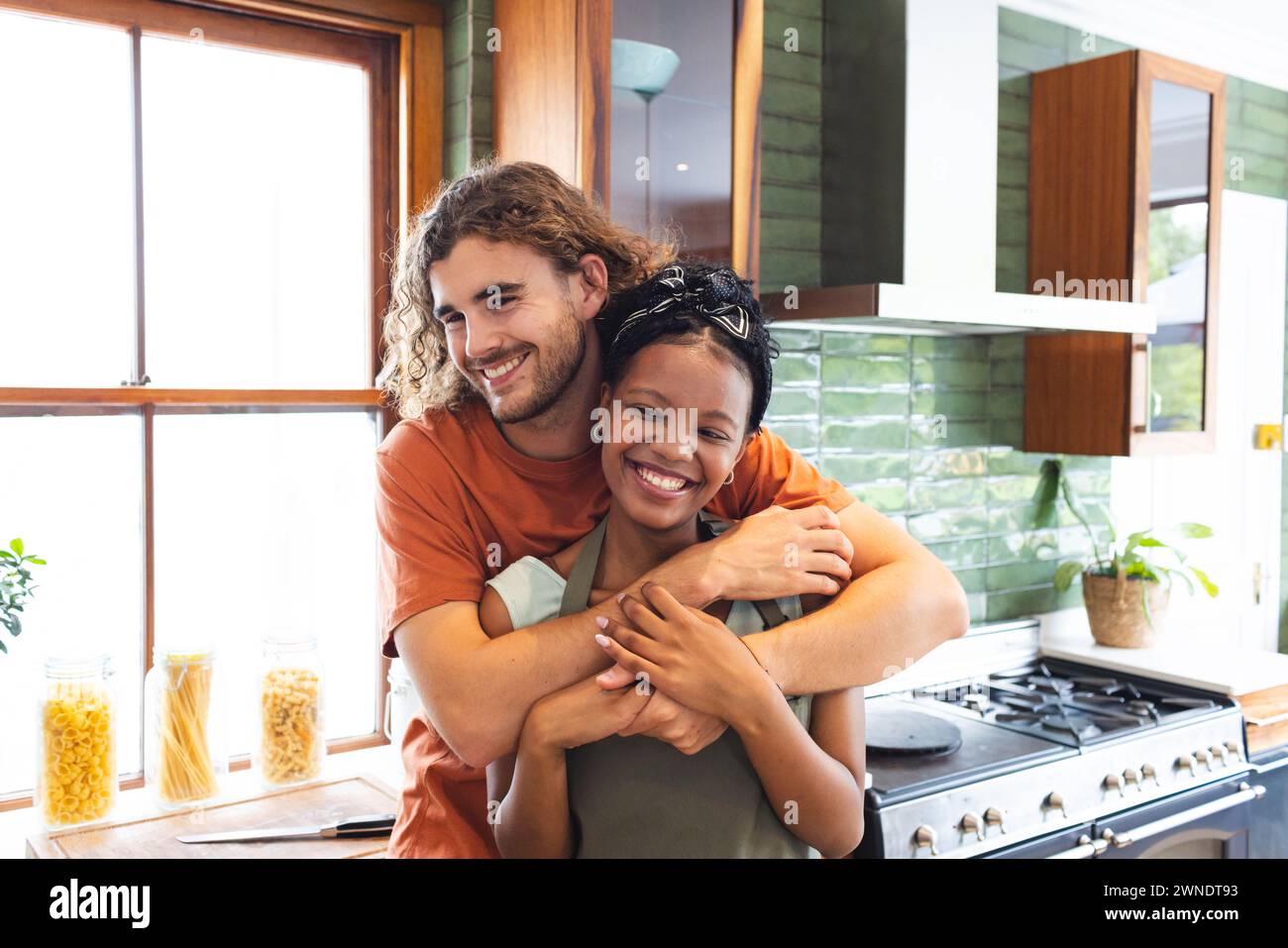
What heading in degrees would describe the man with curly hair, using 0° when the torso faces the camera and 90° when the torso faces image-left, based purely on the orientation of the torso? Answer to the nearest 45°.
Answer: approximately 0°

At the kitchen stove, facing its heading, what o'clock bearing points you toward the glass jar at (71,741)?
The glass jar is roughly at 3 o'clock from the kitchen stove.

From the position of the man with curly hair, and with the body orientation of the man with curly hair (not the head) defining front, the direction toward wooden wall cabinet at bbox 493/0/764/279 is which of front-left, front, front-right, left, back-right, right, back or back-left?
back

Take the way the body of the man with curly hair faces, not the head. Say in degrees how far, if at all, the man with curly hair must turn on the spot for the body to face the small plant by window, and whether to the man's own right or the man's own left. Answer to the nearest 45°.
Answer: approximately 135° to the man's own right

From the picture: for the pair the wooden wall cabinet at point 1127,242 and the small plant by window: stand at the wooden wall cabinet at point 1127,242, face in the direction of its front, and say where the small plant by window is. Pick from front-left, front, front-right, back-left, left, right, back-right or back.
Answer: right

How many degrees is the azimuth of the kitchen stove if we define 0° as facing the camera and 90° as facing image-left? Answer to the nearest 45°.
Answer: approximately 315°

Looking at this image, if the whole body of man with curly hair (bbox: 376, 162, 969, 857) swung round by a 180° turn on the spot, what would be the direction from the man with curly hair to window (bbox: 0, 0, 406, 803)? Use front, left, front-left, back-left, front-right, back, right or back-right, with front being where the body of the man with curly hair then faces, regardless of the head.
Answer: front-left

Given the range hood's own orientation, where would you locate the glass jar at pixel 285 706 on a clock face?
The glass jar is roughly at 3 o'clock from the range hood.

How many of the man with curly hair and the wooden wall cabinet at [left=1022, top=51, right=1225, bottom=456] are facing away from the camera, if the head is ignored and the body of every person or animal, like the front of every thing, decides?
0

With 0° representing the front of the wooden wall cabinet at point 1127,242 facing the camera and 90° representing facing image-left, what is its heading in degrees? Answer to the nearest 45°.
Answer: approximately 315°

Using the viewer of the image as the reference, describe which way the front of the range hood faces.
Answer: facing the viewer and to the right of the viewer

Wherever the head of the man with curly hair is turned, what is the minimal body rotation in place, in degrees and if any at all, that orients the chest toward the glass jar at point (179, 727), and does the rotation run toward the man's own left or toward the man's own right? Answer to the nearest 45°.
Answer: approximately 135° to the man's own right

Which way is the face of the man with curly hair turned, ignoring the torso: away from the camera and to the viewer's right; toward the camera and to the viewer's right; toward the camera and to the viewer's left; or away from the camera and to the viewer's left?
toward the camera and to the viewer's left
